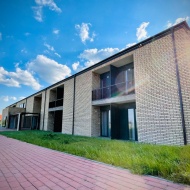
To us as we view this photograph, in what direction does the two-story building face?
facing the viewer and to the left of the viewer
